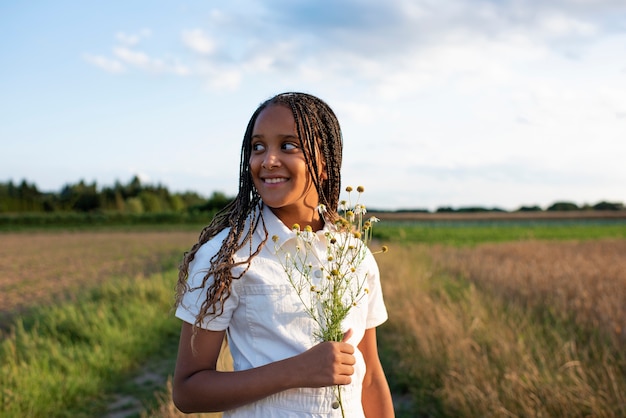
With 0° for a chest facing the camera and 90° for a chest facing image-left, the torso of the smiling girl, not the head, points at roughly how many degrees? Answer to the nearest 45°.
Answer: approximately 315°
